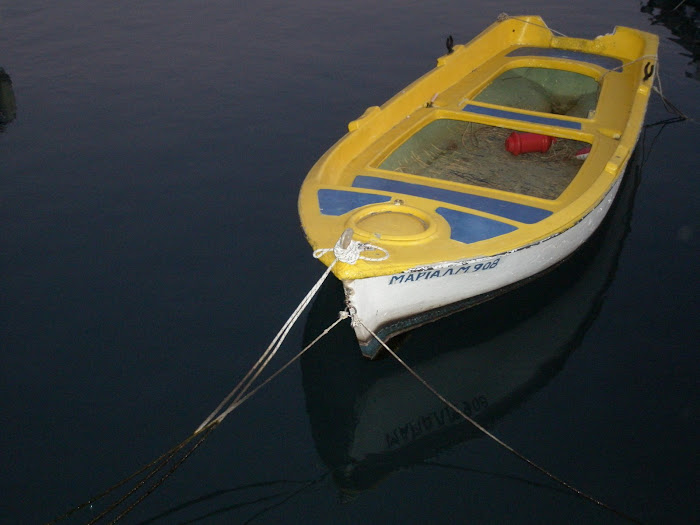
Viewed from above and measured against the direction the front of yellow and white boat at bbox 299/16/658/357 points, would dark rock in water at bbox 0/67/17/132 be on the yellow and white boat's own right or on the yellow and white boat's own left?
on the yellow and white boat's own right

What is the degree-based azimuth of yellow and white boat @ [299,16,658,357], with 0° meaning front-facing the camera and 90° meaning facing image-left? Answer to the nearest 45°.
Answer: approximately 45°

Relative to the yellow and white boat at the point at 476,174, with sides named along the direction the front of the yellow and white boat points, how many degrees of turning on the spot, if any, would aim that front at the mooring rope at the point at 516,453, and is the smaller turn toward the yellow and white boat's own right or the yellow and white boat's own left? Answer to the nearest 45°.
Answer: approximately 45° to the yellow and white boat's own left
